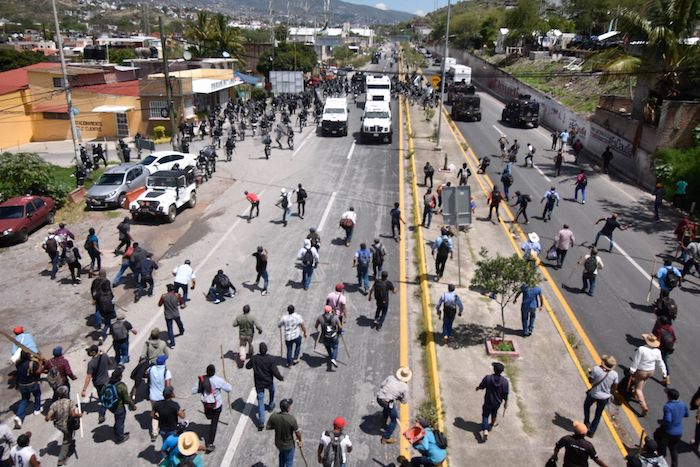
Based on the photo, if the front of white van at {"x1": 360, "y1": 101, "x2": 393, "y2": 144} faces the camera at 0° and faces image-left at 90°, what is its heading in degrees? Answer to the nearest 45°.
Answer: approximately 0°

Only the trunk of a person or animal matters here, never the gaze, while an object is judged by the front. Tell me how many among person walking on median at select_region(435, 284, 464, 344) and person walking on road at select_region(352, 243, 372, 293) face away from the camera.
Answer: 2

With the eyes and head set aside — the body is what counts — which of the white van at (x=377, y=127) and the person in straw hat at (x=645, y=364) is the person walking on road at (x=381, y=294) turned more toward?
the white van

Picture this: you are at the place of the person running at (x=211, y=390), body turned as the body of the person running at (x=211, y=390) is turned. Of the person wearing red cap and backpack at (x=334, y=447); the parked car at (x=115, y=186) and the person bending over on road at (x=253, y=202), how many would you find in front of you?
2

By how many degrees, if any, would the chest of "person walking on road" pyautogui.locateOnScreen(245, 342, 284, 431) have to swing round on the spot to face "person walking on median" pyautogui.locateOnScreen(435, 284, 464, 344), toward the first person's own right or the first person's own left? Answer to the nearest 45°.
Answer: approximately 45° to the first person's own right

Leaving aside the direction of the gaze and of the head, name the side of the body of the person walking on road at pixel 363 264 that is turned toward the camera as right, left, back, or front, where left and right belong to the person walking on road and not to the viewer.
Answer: back

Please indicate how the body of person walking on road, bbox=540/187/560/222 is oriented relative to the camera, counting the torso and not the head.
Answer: away from the camera

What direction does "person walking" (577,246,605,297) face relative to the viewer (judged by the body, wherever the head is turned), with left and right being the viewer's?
facing away from the viewer

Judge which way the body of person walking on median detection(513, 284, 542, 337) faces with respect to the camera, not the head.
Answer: away from the camera

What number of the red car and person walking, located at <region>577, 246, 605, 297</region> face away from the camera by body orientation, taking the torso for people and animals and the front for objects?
1

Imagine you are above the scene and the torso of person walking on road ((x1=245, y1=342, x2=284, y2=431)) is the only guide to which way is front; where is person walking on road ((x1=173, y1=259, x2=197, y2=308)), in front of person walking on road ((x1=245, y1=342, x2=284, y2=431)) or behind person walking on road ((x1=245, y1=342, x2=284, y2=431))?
in front

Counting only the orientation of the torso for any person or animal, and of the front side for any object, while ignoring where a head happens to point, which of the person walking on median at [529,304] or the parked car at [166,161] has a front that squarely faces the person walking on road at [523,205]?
the person walking on median at [529,304]

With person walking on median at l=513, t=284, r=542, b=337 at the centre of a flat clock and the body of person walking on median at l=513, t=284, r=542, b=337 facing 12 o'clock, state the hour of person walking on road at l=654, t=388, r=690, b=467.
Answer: person walking on road at l=654, t=388, r=690, b=467 is roughly at 5 o'clock from person walking on median at l=513, t=284, r=542, b=337.

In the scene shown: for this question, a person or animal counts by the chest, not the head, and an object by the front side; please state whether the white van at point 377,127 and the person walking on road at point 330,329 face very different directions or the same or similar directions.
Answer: very different directions
